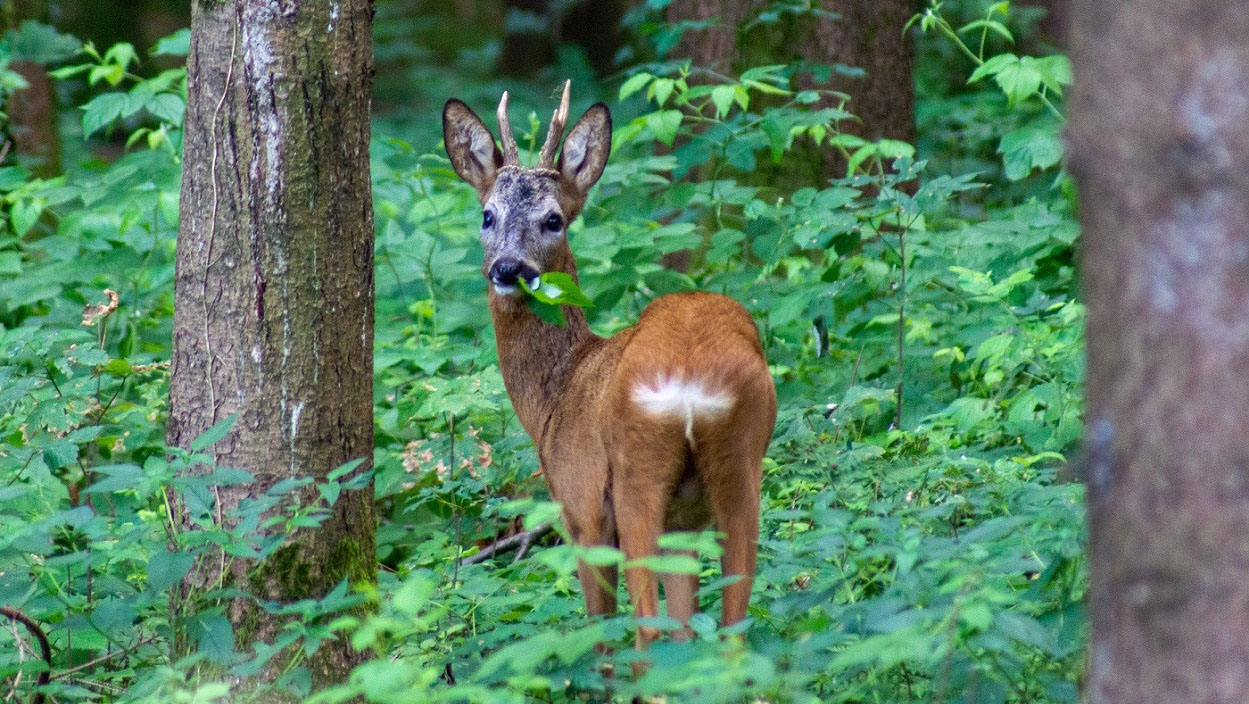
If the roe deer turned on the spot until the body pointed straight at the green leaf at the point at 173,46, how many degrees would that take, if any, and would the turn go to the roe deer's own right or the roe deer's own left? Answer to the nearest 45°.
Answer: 0° — it already faces it

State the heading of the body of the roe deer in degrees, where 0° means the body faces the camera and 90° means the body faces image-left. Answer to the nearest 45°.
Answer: approximately 135°

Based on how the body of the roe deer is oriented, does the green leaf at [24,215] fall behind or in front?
in front

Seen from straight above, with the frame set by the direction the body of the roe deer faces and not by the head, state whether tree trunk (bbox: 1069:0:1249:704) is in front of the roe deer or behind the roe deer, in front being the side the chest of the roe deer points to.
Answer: behind

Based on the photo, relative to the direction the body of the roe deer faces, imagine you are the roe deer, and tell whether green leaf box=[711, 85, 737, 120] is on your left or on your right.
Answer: on your right

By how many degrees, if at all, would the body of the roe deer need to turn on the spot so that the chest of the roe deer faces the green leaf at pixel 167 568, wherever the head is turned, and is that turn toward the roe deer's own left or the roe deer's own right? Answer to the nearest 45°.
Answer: approximately 90° to the roe deer's own left

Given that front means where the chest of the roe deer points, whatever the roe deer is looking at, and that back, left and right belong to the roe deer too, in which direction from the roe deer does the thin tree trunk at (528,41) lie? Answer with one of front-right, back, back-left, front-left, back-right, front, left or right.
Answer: front-right

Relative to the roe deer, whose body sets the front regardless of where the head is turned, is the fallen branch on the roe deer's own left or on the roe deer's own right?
on the roe deer's own left

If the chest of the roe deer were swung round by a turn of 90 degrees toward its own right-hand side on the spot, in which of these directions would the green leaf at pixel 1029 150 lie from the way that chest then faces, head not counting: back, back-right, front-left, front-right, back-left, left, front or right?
front

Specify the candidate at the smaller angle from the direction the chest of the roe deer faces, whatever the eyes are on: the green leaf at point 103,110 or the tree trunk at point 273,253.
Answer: the green leaf
